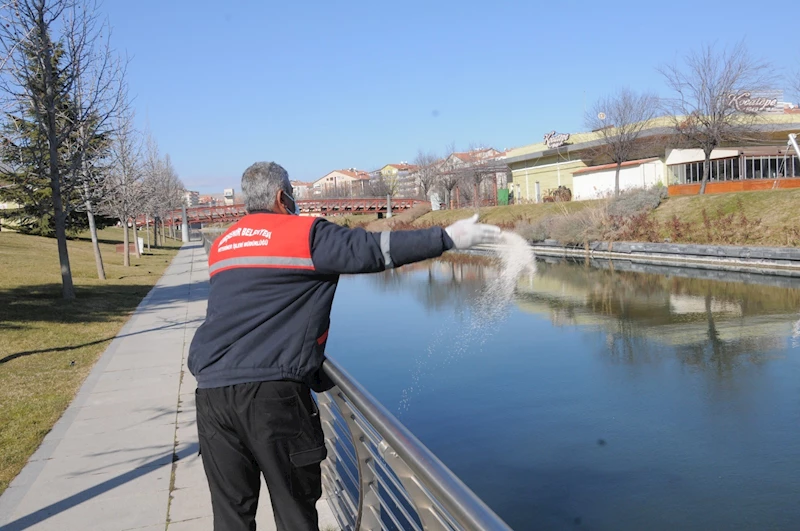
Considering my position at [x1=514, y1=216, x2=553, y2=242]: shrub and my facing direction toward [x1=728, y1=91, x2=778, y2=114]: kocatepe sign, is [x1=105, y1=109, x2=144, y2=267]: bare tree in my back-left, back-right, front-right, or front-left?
back-left

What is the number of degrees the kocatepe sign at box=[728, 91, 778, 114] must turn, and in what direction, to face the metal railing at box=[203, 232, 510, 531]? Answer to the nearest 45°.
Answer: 0° — it already faces it

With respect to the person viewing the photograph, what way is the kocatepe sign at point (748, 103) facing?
facing the viewer

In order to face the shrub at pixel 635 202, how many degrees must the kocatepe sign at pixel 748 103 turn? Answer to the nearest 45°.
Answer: approximately 45° to its right

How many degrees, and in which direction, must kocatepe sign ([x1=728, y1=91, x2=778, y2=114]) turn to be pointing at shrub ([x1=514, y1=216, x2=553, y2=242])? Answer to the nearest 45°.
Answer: approximately 45° to its right

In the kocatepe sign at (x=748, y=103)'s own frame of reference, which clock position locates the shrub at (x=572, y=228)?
The shrub is roughly at 1 o'clock from the kocatepe sign.

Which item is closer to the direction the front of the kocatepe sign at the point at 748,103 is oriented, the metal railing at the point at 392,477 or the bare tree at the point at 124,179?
the metal railing

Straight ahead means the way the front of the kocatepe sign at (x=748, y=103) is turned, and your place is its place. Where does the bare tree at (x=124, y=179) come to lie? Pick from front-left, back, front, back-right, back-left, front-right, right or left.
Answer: front-right
